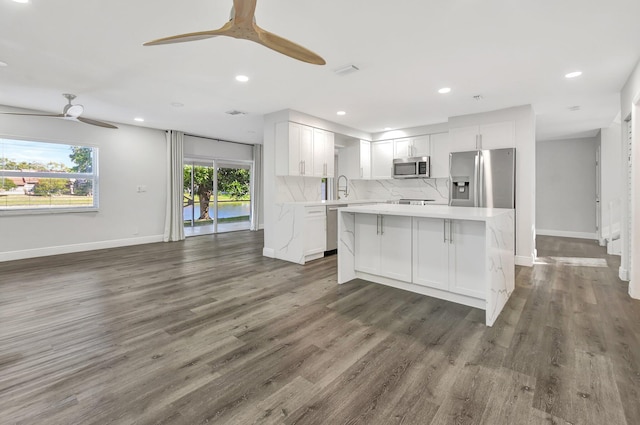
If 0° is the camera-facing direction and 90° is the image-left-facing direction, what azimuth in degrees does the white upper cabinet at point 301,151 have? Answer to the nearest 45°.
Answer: approximately 315°

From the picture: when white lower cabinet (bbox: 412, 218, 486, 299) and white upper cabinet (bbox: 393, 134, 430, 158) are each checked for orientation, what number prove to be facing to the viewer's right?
0

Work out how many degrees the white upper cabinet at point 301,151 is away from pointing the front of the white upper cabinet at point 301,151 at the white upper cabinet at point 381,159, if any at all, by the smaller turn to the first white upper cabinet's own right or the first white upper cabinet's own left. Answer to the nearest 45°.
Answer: approximately 90° to the first white upper cabinet's own left

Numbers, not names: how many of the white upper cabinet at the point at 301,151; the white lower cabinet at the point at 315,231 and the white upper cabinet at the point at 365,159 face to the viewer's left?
0

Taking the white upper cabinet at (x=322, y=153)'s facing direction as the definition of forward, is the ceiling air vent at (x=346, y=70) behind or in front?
in front

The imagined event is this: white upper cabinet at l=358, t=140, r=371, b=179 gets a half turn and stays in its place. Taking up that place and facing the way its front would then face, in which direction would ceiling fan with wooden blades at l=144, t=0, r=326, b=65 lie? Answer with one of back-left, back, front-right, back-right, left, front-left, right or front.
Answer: back-left

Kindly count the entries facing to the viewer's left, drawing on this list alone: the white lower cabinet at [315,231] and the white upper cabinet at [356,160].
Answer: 0

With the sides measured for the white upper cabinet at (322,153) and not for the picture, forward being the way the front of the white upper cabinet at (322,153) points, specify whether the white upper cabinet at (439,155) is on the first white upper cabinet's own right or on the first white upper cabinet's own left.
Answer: on the first white upper cabinet's own left

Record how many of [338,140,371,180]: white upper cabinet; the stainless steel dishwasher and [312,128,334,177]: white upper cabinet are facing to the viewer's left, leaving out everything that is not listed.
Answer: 0

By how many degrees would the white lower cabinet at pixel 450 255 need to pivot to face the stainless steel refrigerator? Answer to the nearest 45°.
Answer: approximately 135° to its right

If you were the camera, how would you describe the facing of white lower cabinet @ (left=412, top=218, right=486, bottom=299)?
facing the viewer and to the left of the viewer

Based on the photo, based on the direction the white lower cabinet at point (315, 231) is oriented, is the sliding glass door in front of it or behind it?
behind

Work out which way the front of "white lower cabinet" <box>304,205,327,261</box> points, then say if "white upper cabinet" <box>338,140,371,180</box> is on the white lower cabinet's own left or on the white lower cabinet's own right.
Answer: on the white lower cabinet's own left

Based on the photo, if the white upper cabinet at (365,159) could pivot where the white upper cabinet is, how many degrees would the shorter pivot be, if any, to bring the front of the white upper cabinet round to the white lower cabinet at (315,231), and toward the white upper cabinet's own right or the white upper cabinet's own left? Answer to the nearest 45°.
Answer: approximately 45° to the white upper cabinet's own right

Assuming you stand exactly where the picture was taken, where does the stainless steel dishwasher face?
facing the viewer and to the right of the viewer

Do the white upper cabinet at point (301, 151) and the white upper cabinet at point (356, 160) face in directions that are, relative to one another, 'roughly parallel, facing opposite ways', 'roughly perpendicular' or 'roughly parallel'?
roughly parallel
